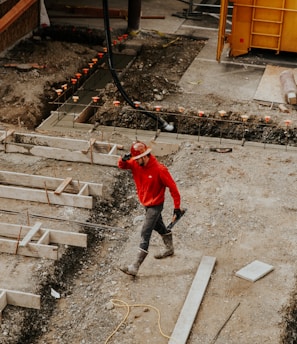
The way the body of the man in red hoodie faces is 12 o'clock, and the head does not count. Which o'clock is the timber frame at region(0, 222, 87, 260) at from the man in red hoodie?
The timber frame is roughly at 2 o'clock from the man in red hoodie.

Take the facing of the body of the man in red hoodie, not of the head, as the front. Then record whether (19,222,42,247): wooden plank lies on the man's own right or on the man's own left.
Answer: on the man's own right

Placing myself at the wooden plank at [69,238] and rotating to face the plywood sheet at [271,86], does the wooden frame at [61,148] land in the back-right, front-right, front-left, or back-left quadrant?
front-left

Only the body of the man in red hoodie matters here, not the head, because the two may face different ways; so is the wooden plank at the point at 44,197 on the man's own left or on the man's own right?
on the man's own right

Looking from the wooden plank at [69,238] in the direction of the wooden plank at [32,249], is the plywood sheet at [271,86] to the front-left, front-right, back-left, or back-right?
back-right

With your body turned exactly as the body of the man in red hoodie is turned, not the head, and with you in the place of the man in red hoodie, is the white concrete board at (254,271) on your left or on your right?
on your left

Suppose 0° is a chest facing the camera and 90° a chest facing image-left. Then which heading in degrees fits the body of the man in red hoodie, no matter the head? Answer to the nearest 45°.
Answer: approximately 45°

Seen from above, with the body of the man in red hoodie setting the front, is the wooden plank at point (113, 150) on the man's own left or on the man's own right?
on the man's own right

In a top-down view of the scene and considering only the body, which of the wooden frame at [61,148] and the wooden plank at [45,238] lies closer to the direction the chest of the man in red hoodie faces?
the wooden plank

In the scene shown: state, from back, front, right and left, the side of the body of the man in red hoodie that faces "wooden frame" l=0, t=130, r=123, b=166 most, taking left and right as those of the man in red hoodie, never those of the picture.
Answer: right

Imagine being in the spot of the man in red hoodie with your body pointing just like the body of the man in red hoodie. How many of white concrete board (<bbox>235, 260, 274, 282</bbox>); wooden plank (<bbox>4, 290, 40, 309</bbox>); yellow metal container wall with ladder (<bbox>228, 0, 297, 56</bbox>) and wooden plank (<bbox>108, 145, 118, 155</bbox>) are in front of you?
1
